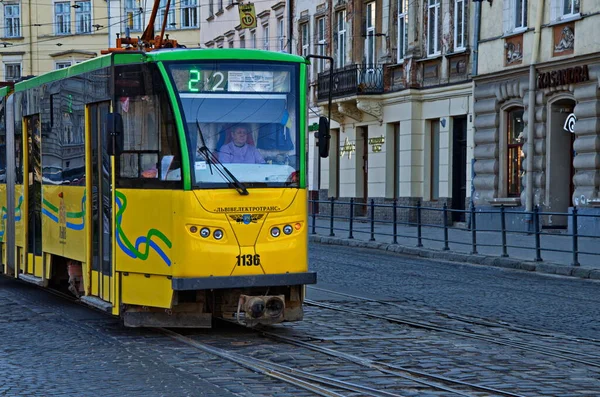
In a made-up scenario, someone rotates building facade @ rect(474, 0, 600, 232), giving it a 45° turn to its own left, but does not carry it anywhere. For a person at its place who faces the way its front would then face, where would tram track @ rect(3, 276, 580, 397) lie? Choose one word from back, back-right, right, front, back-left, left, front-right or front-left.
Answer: front

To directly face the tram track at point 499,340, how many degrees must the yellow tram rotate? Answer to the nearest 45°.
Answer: approximately 45° to its left

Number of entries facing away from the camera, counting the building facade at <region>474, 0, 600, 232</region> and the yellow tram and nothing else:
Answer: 0

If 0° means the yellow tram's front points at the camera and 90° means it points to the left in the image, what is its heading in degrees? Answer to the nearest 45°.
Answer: approximately 315°

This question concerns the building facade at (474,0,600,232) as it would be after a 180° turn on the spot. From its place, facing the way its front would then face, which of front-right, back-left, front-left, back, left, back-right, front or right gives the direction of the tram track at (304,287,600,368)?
back-right

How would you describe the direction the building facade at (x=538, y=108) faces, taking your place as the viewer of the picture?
facing the viewer and to the left of the viewer

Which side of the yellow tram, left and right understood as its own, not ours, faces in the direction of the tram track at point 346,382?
front
